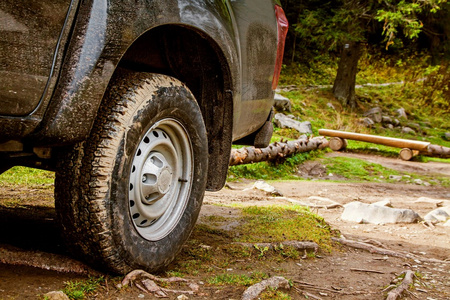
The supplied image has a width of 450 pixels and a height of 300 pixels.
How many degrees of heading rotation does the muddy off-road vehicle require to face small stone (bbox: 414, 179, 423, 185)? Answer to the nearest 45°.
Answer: approximately 180°

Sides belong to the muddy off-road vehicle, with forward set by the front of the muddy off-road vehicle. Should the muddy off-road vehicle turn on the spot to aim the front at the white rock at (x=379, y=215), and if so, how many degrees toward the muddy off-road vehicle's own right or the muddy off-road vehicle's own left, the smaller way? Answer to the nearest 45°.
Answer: approximately 180°

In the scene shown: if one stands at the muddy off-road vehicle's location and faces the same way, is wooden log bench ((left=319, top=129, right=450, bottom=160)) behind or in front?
behind

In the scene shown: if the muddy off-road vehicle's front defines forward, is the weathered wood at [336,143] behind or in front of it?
behind

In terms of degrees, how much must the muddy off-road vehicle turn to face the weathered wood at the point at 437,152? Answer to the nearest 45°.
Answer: approximately 180°

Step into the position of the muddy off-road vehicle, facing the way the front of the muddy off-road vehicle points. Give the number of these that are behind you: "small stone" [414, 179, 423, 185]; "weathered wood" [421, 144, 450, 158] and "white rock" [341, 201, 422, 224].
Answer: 3

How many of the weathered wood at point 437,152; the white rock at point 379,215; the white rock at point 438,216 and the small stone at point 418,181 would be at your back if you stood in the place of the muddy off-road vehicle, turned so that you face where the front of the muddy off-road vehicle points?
4

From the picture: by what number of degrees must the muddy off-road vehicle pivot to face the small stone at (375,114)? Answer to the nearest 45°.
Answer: approximately 180°

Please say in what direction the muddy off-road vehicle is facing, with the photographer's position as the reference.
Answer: facing the viewer and to the left of the viewer

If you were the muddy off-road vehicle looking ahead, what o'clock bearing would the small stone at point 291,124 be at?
The small stone is roughly at 5 o'clock from the muddy off-road vehicle.

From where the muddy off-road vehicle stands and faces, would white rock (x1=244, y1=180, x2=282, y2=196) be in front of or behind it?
behind

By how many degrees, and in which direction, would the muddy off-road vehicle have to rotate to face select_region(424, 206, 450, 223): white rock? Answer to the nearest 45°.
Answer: approximately 180°

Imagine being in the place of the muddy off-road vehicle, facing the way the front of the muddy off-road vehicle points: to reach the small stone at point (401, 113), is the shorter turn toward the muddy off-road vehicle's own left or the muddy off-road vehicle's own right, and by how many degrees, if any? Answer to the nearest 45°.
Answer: approximately 180°
